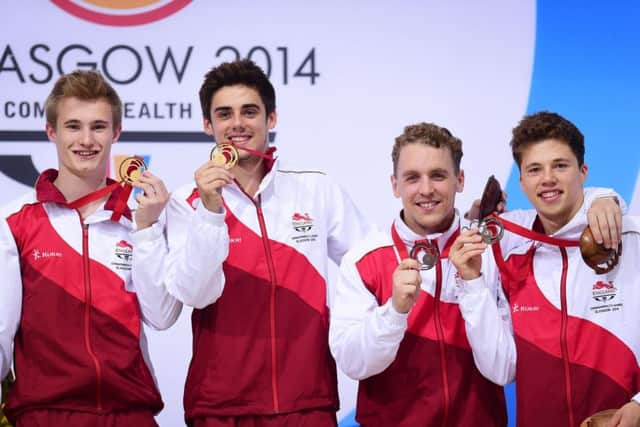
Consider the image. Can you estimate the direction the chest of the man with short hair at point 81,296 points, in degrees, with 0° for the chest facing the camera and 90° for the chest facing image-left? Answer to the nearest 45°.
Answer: approximately 0°

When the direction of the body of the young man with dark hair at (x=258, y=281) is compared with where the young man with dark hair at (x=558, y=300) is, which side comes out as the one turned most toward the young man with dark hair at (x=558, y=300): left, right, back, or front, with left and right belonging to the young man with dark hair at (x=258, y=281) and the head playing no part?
left

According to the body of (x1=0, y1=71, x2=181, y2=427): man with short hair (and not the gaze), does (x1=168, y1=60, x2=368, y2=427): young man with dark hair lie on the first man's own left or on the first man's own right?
on the first man's own left

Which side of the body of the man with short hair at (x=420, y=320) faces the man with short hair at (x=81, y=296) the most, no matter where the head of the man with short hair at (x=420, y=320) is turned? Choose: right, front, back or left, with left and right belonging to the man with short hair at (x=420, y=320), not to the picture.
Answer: right

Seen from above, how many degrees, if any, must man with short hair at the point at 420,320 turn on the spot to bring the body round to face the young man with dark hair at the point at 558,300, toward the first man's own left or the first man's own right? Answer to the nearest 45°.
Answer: approximately 90° to the first man's own left

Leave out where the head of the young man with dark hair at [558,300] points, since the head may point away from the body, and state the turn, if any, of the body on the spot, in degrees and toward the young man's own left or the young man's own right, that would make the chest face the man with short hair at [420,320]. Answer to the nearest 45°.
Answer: approximately 90° to the young man's own right
